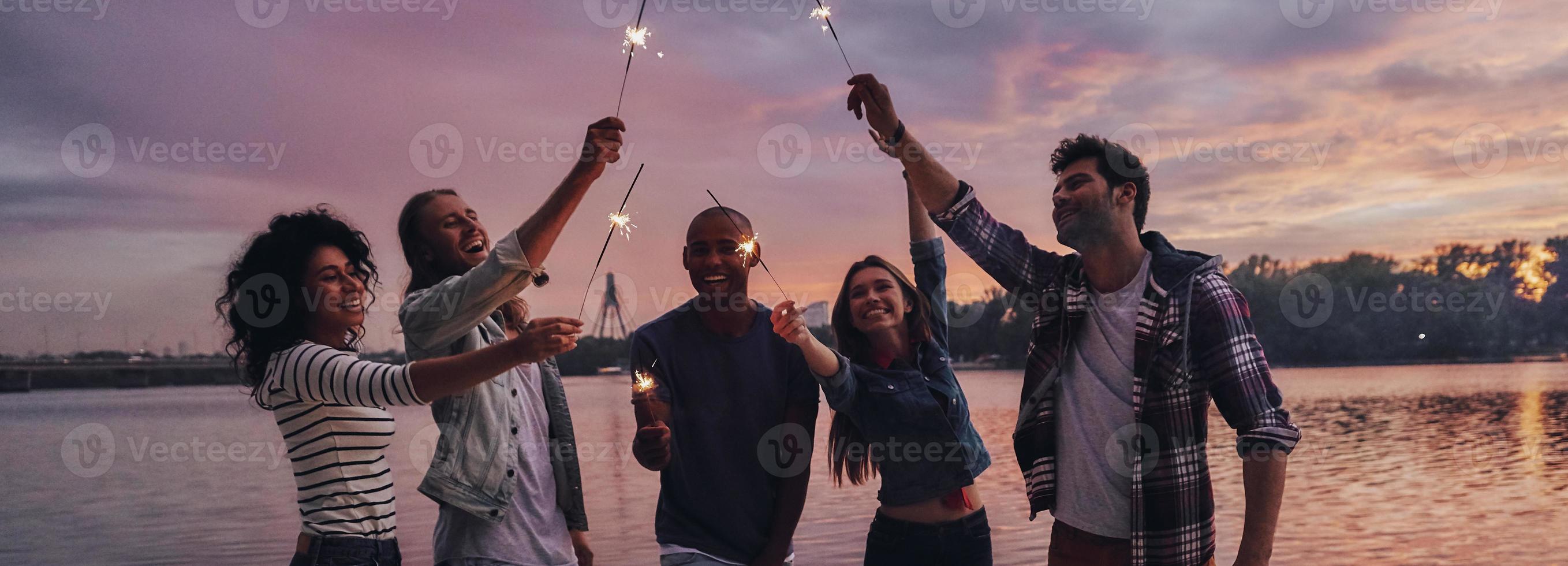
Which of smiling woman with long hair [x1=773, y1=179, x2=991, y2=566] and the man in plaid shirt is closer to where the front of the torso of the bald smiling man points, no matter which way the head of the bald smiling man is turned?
the man in plaid shirt

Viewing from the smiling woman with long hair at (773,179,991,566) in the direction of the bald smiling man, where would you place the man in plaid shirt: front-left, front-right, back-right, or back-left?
back-left

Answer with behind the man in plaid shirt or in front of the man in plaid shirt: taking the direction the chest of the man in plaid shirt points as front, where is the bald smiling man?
in front

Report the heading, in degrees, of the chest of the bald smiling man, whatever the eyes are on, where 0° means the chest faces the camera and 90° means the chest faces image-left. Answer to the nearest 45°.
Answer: approximately 0°

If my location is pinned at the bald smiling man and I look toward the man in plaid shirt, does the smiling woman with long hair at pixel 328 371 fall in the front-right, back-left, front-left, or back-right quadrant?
back-right

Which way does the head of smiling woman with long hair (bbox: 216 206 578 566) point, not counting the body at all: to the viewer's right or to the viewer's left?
to the viewer's right

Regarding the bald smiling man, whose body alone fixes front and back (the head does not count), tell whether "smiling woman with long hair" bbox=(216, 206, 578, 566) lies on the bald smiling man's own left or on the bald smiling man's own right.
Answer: on the bald smiling man's own right

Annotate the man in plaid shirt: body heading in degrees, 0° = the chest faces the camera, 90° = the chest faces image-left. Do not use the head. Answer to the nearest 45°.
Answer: approximately 45°

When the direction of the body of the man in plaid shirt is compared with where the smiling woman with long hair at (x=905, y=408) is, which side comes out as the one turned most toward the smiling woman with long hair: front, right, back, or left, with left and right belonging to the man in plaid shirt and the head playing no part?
right
